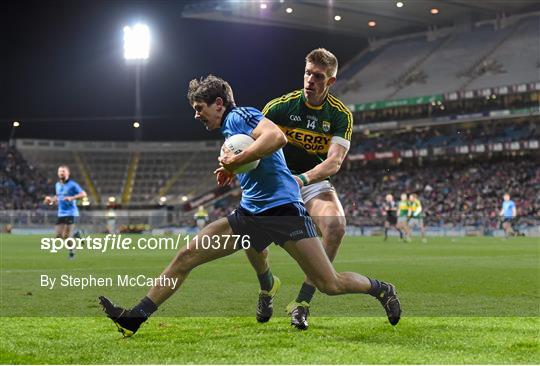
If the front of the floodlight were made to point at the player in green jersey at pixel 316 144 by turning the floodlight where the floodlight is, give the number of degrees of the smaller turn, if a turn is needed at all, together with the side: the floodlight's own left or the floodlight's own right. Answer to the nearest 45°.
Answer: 0° — it already faces them

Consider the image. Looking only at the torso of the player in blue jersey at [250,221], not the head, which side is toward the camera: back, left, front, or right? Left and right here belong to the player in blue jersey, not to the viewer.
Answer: left

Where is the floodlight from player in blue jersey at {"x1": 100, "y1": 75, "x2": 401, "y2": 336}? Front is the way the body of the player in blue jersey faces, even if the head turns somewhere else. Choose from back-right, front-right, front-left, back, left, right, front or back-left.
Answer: right

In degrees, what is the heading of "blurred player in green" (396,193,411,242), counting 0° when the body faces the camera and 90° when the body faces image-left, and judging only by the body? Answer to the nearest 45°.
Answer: approximately 45°

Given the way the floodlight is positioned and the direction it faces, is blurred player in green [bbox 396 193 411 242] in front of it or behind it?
in front

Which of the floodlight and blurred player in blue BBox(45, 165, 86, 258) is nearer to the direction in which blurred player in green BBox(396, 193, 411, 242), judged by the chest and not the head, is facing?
the blurred player in blue

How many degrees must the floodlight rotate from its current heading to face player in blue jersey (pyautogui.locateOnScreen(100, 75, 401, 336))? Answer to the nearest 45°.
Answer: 0° — it already faces them

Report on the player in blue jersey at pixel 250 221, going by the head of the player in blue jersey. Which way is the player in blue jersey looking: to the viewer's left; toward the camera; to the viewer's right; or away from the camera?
to the viewer's left

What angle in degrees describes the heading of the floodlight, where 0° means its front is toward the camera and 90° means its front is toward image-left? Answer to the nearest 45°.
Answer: approximately 0°

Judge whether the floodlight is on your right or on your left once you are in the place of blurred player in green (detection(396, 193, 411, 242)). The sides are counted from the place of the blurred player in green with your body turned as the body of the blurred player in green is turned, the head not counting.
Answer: on your right

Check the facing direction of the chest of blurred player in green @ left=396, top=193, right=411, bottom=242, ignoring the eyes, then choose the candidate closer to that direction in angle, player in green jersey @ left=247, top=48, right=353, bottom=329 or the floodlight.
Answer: the player in green jersey

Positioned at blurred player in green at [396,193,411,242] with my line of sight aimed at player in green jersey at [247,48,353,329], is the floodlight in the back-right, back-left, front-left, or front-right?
back-right
